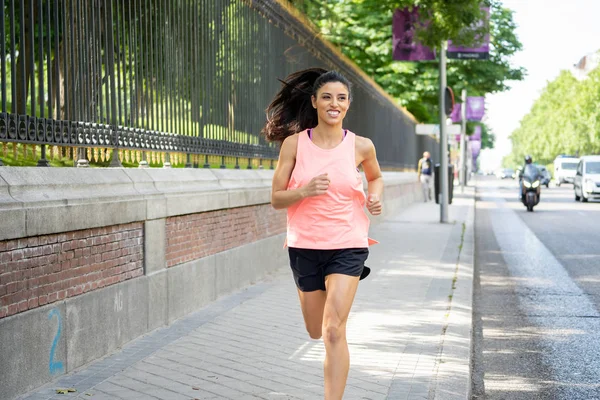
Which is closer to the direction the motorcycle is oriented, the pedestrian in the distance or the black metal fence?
the black metal fence

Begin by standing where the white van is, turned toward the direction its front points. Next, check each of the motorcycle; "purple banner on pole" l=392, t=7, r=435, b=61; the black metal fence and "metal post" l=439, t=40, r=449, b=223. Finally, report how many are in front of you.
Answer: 4

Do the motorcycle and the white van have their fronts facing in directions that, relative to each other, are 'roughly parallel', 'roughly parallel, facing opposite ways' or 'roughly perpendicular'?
roughly parallel

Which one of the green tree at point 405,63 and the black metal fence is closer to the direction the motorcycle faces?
the black metal fence

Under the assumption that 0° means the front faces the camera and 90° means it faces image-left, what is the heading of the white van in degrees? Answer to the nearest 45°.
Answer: approximately 0°

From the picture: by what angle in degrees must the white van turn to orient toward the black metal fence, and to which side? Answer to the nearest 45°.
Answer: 0° — it already faces it

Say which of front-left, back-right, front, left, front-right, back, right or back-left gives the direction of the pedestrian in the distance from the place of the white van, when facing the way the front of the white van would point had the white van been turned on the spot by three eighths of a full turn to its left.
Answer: back

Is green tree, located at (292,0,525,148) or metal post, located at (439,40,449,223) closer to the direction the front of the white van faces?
the metal post

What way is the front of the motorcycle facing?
toward the camera

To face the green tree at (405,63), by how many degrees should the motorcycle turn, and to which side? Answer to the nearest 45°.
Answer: approximately 135° to its right

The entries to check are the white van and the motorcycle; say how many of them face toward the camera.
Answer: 2

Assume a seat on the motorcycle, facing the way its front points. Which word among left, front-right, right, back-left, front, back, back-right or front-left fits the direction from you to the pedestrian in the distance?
back-right

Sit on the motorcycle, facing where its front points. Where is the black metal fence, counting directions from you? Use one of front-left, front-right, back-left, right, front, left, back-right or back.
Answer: front

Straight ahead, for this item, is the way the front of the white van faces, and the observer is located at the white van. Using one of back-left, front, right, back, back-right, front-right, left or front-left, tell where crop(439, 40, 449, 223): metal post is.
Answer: front
